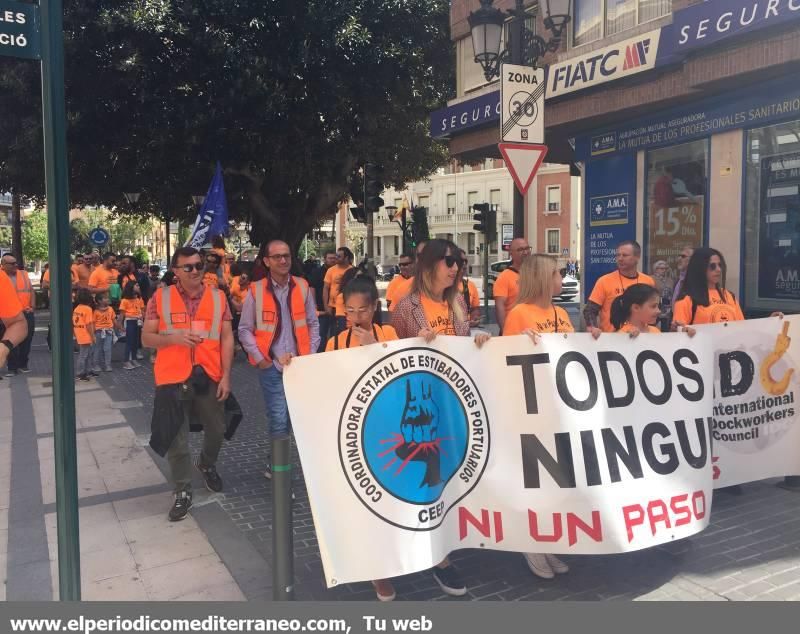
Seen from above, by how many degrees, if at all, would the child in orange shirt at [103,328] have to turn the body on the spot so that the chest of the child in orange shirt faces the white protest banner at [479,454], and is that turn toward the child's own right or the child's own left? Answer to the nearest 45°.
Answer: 0° — they already face it

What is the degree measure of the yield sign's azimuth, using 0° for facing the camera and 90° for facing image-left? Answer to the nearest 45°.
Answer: approximately 0°

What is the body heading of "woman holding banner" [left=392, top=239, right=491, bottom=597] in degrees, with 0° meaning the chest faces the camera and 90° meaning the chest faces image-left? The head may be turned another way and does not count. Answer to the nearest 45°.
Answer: approximately 315°

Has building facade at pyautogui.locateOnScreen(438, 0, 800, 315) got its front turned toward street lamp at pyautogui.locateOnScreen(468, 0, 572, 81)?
yes

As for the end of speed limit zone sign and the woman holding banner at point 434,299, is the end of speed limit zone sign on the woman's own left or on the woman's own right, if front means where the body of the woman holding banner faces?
on the woman's own left

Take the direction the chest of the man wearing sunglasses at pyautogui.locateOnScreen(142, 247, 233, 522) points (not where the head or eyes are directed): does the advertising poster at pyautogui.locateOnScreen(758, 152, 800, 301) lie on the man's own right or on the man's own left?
on the man's own left

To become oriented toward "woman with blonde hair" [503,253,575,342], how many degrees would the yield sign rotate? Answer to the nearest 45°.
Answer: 0° — it already faces them

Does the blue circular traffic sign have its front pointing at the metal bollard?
yes

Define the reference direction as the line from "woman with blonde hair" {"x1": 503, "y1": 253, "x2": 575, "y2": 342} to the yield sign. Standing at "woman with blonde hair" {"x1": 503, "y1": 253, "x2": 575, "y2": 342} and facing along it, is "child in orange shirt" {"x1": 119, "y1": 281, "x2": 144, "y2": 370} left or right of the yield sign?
left

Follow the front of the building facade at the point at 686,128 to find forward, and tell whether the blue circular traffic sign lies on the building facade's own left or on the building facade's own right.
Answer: on the building facade's own right

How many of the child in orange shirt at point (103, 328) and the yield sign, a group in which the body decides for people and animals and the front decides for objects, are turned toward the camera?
2
